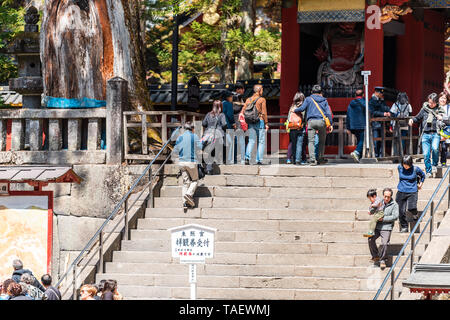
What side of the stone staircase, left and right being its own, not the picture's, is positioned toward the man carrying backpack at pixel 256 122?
back

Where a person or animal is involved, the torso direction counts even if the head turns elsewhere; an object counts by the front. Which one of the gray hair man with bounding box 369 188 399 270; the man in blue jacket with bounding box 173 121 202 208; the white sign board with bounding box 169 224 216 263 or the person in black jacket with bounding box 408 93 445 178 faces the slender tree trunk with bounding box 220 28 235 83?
the man in blue jacket

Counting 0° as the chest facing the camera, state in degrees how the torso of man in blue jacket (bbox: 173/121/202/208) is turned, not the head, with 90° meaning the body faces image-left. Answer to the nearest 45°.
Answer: approximately 180°

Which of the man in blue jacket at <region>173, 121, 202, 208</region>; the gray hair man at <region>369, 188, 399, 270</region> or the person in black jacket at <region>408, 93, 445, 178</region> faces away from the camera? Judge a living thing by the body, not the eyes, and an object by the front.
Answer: the man in blue jacket

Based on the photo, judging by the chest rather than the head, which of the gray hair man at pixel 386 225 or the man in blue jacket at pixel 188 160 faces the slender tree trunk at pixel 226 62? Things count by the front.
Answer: the man in blue jacket

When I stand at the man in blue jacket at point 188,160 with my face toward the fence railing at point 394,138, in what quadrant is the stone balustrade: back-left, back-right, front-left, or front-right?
back-left

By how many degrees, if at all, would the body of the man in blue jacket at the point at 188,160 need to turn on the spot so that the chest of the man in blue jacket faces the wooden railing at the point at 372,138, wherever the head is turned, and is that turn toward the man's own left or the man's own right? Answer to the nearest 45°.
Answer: approximately 45° to the man's own right

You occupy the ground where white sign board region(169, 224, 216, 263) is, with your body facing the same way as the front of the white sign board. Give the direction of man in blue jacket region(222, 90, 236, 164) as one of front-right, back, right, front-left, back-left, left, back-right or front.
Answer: back

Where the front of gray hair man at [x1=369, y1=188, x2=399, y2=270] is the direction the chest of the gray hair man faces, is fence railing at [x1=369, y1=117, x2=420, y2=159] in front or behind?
behind

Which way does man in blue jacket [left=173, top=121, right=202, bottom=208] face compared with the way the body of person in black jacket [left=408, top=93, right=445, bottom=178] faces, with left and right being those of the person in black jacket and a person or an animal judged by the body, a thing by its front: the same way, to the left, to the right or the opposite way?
the opposite way
